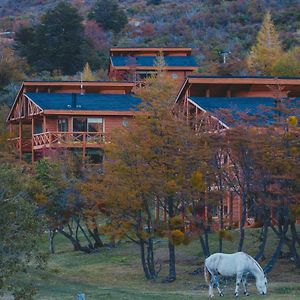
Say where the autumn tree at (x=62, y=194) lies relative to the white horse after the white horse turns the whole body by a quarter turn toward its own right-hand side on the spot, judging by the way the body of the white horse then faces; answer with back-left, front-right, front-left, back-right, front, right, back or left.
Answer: back-right

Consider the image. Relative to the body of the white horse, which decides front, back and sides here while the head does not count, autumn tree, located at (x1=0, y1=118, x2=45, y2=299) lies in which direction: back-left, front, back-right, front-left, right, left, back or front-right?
back-right

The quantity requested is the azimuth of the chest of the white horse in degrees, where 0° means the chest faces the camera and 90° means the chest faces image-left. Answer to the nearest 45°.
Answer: approximately 270°

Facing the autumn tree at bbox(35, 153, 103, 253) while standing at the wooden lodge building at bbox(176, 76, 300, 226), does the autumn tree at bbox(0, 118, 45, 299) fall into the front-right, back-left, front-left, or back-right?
front-left

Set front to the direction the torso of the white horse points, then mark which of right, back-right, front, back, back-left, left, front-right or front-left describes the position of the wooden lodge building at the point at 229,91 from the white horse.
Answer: left

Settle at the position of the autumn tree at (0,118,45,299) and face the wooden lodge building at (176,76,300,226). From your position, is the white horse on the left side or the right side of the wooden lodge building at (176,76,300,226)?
right
